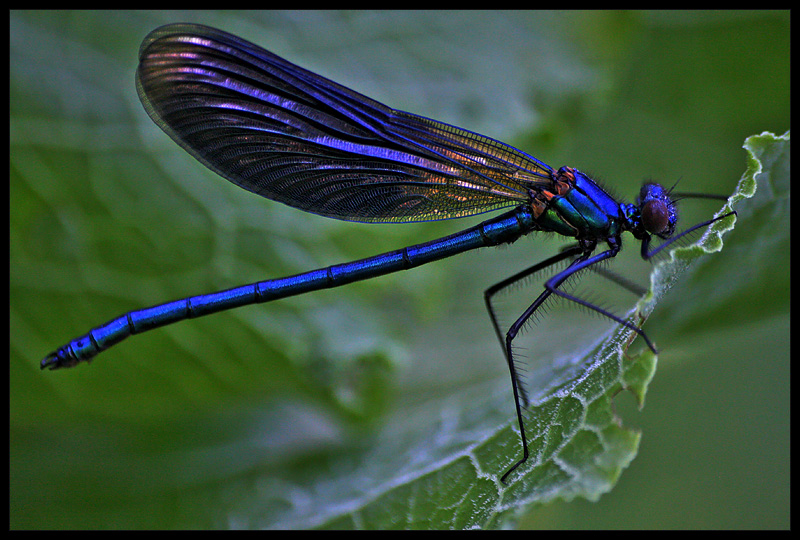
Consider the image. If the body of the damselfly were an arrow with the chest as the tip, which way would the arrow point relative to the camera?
to the viewer's right
